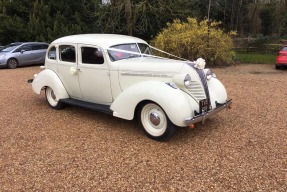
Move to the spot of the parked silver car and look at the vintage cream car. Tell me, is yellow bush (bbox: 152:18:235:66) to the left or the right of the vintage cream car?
left

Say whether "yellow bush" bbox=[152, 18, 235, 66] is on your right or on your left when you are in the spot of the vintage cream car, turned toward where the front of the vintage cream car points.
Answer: on your left

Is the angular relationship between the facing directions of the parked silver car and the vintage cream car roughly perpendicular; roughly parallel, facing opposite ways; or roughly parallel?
roughly perpendicular

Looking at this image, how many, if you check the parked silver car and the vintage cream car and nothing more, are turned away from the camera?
0

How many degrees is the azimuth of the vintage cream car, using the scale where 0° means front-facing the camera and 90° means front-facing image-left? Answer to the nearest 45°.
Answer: approximately 315°

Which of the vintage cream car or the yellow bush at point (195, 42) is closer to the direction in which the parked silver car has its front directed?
the vintage cream car

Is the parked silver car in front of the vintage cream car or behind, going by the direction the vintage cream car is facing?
behind

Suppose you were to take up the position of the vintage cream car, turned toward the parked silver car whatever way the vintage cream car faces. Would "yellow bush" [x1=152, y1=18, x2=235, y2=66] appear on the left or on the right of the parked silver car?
right

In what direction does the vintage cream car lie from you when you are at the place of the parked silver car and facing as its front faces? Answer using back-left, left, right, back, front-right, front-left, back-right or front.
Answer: front-left

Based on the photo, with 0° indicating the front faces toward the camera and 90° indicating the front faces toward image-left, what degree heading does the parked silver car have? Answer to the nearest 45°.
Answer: approximately 45°
